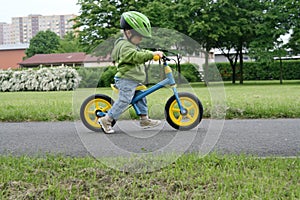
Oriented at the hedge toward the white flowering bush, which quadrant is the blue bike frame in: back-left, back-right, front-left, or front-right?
front-left

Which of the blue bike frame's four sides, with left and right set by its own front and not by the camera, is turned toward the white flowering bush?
left

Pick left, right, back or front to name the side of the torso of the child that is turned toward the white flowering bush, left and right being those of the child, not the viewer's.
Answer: left

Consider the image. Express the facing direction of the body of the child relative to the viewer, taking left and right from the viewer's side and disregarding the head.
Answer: facing to the right of the viewer

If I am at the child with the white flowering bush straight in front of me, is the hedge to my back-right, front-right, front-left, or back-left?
front-right

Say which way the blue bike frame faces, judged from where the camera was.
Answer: facing to the right of the viewer

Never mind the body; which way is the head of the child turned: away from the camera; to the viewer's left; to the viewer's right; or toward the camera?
to the viewer's right
